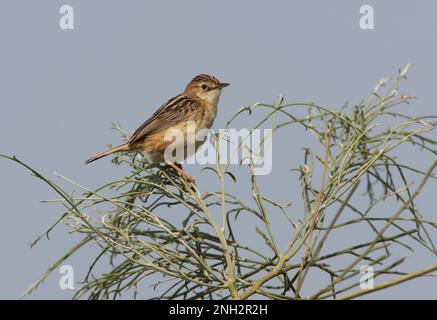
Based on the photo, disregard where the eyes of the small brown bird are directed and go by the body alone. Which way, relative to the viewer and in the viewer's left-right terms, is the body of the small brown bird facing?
facing to the right of the viewer
